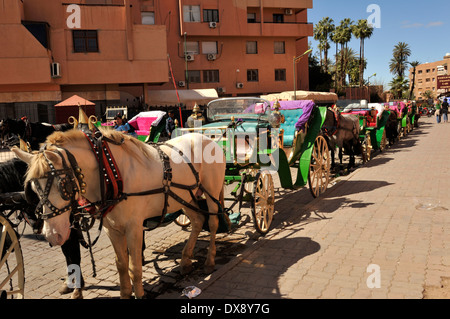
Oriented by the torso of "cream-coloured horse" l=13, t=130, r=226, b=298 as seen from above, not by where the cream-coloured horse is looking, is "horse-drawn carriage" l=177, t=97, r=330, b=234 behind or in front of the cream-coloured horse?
behind

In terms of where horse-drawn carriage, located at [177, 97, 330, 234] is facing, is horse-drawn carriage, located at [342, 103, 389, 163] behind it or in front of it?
behind

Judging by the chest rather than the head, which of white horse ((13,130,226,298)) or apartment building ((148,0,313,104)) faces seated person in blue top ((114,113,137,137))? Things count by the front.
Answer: the apartment building

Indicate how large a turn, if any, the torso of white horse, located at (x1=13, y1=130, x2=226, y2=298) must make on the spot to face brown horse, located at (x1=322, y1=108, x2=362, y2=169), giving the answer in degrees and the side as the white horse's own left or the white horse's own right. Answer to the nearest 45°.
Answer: approximately 180°

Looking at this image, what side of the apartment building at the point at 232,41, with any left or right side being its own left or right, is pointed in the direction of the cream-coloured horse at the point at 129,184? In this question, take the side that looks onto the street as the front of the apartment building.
front

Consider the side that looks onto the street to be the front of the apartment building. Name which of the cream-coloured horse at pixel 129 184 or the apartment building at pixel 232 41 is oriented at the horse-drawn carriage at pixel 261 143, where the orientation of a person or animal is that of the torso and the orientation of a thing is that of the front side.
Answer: the apartment building

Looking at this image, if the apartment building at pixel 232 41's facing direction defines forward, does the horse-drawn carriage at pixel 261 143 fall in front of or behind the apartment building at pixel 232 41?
in front

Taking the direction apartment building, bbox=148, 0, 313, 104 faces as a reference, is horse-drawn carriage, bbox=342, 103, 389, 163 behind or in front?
in front

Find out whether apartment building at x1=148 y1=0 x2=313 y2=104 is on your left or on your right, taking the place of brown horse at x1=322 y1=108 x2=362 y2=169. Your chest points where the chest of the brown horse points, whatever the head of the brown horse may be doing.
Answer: on your right

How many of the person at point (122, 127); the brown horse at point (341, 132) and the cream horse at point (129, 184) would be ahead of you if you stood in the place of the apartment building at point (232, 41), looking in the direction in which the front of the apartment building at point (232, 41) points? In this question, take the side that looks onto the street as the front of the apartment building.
3
